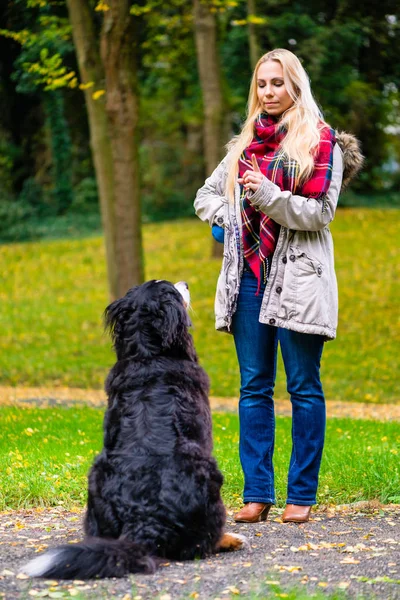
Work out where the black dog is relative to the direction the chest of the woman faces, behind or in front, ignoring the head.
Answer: in front

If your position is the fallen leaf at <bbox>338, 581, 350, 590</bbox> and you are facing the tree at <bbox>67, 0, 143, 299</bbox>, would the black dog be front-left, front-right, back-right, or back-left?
front-left

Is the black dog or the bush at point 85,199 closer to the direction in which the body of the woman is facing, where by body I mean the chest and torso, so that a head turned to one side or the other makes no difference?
the black dog

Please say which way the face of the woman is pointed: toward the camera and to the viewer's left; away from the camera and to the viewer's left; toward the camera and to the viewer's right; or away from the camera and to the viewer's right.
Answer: toward the camera and to the viewer's left

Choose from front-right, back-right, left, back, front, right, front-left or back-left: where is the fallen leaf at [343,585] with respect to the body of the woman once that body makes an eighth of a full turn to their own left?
front

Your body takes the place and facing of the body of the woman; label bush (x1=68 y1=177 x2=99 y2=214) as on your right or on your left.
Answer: on your right
